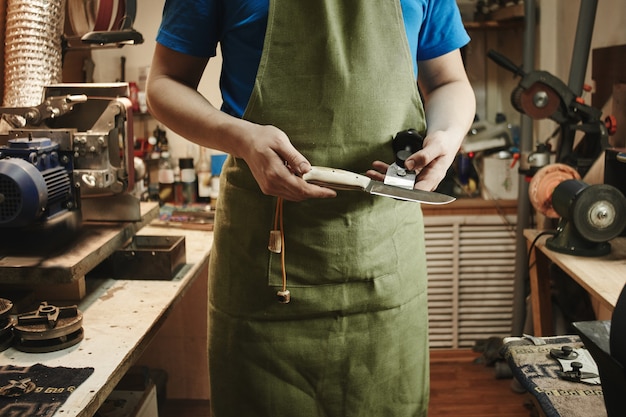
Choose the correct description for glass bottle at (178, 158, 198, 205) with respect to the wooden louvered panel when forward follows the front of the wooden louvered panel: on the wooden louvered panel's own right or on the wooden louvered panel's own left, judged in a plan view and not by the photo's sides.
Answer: on the wooden louvered panel's own right

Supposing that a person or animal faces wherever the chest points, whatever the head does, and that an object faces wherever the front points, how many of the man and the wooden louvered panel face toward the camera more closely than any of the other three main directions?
2

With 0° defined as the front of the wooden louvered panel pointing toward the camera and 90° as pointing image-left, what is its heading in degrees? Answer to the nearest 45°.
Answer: approximately 0°

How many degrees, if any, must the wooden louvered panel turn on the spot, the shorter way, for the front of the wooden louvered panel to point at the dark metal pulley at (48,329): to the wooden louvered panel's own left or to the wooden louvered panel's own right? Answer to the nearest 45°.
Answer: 0° — it already faces it

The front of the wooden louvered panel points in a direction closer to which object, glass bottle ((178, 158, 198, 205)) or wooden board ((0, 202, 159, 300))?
the wooden board
